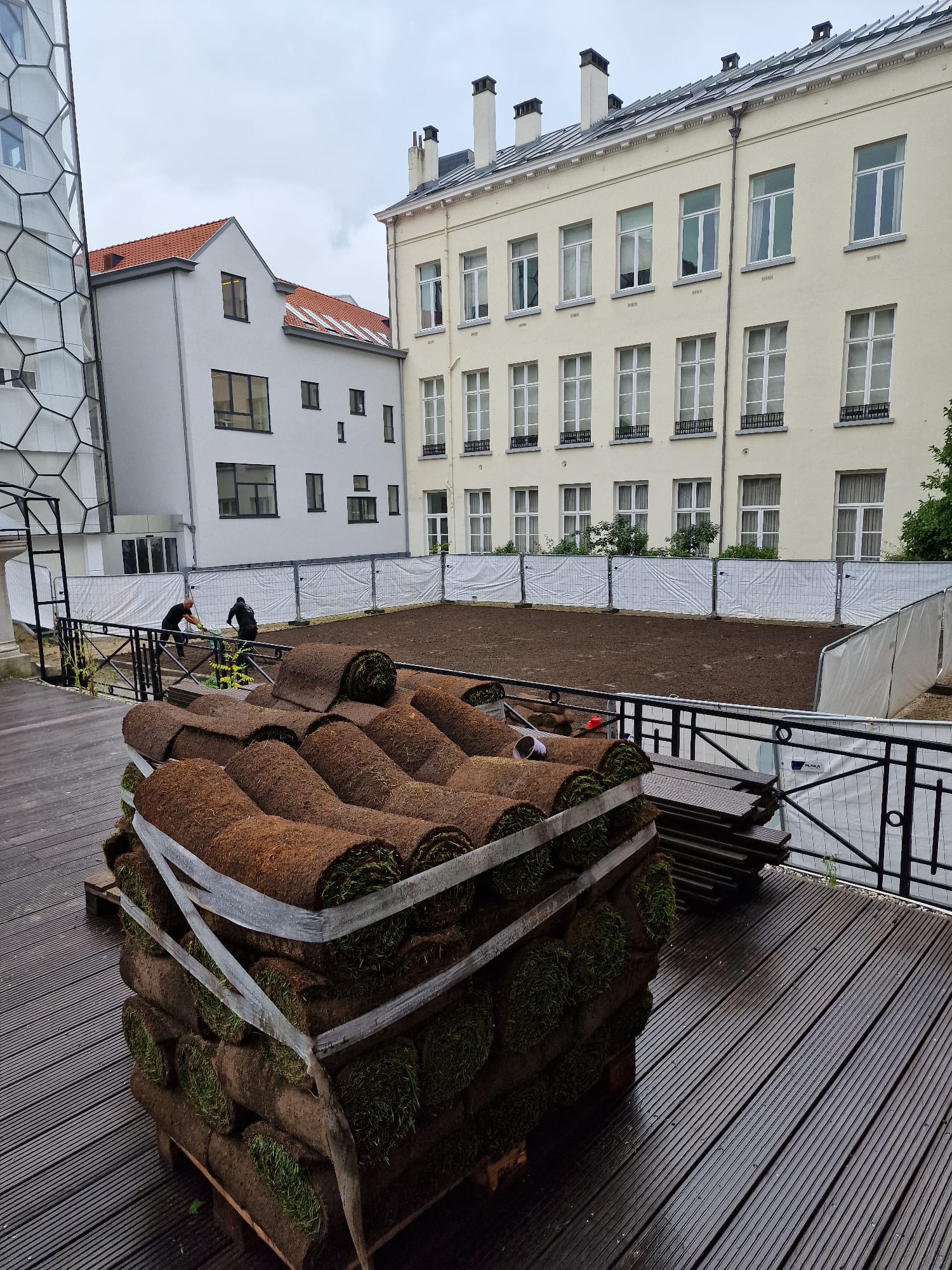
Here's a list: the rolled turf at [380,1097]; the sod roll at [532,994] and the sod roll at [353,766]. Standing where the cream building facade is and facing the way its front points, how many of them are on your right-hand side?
0

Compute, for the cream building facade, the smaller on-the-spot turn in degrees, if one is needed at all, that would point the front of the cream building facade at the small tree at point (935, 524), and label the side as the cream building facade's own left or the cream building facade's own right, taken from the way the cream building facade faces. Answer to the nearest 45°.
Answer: approximately 90° to the cream building facade's own left

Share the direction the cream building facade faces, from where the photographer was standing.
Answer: facing the viewer and to the left of the viewer

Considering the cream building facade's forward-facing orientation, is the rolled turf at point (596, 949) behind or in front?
in front

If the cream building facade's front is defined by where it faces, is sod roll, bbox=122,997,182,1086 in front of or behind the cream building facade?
in front

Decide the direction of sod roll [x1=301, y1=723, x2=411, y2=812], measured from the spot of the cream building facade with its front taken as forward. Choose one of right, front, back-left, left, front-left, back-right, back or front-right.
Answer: front-left

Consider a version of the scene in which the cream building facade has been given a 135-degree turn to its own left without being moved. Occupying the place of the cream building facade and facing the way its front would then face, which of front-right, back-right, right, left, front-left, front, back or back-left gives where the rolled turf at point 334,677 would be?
right

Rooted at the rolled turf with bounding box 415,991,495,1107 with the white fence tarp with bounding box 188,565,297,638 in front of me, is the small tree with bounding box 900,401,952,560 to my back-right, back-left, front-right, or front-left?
front-right

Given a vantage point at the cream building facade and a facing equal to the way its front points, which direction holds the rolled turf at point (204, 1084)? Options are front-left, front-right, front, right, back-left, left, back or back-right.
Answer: front-left

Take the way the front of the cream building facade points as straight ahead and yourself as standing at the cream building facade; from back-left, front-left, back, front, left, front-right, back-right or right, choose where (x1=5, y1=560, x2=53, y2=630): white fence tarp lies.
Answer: front
